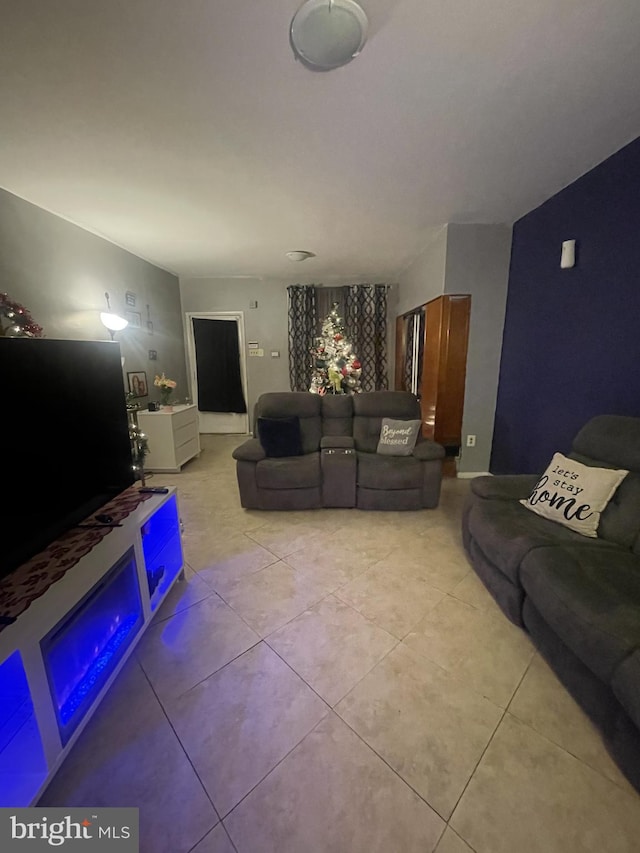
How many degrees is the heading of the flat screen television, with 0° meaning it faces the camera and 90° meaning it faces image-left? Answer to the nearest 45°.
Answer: approximately 315°

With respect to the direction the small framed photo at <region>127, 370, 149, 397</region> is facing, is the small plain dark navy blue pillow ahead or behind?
ahead

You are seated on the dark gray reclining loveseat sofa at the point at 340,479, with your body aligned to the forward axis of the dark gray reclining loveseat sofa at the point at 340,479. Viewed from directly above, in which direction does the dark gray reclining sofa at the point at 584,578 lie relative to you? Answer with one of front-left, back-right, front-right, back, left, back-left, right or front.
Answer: front-left

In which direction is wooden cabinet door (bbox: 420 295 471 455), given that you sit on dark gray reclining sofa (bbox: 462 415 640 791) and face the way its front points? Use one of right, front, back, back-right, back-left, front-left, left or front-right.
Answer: right

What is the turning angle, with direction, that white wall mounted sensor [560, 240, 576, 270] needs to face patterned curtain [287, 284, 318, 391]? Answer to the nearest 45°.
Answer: approximately 45° to its right

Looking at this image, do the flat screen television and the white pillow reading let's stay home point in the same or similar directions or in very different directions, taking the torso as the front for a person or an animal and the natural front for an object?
very different directions

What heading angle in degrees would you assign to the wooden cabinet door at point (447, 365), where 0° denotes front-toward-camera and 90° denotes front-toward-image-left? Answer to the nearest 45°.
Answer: approximately 45°

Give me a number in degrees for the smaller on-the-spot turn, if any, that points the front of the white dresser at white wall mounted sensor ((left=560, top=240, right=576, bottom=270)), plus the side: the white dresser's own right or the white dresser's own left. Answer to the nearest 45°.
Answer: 0° — it already faces it

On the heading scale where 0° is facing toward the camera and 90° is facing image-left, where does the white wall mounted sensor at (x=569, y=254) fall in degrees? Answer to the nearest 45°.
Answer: approximately 45°

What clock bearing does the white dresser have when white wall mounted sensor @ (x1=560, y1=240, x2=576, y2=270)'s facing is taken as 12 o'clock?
The white dresser is roughly at 1 o'clock from the white wall mounted sensor.

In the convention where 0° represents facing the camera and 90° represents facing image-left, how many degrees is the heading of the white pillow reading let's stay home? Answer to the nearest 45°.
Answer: approximately 45°

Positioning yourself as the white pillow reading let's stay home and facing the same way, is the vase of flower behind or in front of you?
in front

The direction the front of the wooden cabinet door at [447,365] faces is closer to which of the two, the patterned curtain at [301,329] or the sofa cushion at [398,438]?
the sofa cushion

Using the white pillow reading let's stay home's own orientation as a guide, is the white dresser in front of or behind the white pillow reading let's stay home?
in front

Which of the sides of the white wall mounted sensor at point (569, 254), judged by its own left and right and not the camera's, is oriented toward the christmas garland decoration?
front
